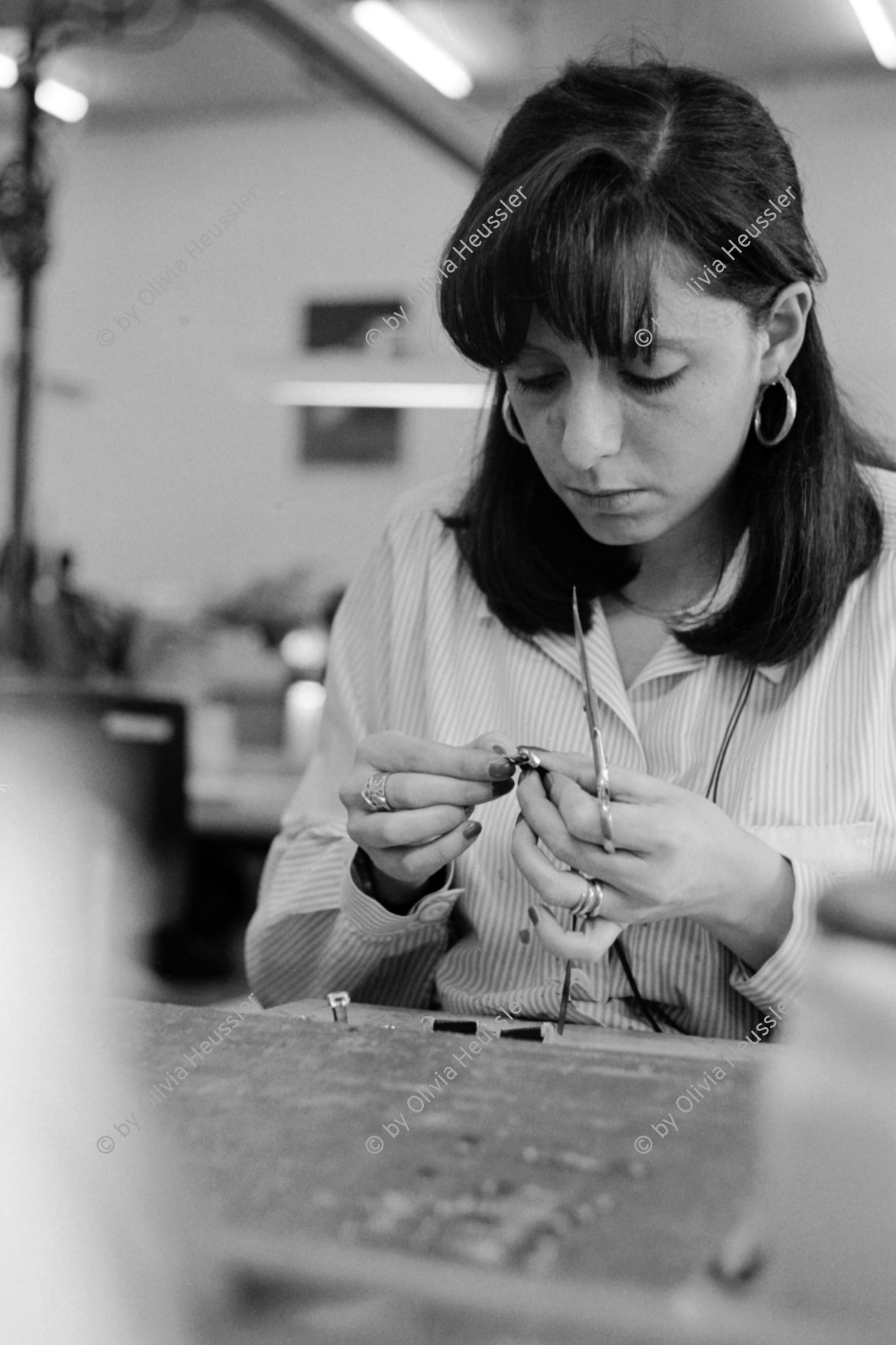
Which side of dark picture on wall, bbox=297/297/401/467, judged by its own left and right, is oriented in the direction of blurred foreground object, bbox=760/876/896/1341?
front

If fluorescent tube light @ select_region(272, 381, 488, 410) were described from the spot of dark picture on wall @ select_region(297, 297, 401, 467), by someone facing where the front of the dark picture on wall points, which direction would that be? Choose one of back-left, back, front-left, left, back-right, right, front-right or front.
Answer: front

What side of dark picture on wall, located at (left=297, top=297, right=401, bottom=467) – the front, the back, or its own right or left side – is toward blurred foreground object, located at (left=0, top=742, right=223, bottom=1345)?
front

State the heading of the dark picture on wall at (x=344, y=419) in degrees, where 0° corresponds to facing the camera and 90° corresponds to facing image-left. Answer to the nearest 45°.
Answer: approximately 0°

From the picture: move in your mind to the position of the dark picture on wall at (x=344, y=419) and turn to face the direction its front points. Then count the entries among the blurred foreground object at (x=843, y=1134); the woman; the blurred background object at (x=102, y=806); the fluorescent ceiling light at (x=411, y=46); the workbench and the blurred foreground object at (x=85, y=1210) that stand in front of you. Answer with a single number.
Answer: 6

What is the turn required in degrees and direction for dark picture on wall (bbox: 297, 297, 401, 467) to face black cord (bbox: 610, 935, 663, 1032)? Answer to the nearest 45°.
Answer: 0° — it already faces it

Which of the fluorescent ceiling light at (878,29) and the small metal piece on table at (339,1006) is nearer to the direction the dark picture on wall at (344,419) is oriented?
the small metal piece on table

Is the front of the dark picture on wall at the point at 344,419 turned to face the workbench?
yes

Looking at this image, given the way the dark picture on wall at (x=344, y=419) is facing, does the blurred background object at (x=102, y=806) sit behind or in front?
in front

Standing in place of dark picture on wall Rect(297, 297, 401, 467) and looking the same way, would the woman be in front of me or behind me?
in front

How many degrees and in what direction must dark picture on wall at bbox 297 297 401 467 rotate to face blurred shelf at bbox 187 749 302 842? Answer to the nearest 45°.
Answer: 0° — it already faces it

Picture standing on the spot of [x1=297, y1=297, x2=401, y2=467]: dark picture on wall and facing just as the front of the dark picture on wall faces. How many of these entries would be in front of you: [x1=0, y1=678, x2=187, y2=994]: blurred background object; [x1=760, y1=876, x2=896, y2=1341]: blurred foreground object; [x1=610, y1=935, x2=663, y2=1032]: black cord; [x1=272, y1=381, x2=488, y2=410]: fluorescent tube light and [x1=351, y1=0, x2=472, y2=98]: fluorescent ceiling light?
5

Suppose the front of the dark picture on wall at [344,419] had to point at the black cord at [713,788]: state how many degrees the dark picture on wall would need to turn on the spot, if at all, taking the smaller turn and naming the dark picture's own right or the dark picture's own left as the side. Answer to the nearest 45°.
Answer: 0° — it already faces it

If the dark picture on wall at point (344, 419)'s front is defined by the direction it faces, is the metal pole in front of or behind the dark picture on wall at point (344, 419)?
in front

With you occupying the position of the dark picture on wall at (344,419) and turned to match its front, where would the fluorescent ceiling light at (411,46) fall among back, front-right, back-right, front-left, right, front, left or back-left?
front

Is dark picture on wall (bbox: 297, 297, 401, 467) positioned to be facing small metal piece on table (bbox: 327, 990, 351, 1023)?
yes

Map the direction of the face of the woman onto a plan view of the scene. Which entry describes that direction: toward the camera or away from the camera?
toward the camera
